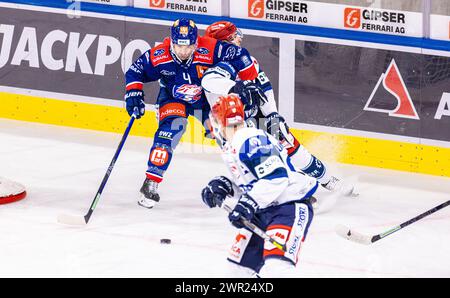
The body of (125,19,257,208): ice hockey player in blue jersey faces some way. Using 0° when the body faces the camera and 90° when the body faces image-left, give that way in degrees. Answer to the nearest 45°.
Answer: approximately 0°

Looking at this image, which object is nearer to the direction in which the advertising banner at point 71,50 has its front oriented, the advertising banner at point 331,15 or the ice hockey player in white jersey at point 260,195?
the ice hockey player in white jersey

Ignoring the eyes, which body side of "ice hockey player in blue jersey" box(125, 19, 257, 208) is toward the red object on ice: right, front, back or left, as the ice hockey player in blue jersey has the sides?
right

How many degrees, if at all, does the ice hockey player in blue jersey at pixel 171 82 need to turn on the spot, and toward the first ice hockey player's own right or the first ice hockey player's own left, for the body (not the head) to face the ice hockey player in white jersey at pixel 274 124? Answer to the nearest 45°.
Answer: approximately 90° to the first ice hockey player's own left

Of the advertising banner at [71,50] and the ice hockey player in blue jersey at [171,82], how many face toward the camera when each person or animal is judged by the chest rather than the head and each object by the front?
2

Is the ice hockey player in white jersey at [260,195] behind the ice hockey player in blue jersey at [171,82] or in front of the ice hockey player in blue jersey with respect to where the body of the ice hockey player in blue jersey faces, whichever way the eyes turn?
in front

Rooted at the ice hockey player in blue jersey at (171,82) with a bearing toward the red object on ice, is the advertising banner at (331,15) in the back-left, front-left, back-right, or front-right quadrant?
back-right

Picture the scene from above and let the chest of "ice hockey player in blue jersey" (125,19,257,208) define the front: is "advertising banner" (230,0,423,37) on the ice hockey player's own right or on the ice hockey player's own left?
on the ice hockey player's own left

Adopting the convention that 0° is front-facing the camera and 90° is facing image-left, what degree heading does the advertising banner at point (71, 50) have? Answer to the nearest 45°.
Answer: approximately 0°

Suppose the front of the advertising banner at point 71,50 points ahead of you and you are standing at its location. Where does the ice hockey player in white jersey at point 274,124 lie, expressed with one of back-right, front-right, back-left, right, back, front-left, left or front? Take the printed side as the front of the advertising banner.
front-left

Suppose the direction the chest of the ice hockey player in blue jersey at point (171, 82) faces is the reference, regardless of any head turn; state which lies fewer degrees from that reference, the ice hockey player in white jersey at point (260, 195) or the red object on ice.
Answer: the ice hockey player in white jersey
